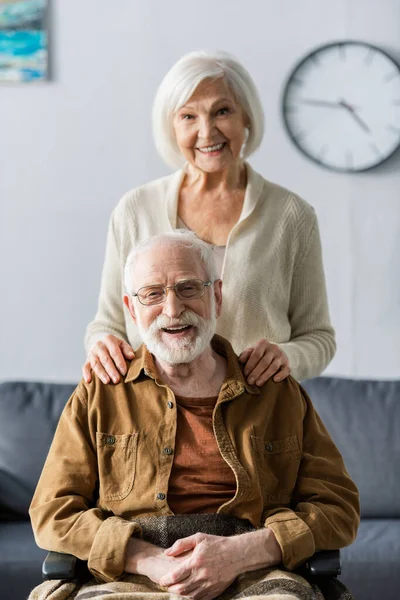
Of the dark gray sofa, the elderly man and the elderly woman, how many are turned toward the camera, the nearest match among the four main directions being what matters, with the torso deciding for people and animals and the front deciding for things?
3

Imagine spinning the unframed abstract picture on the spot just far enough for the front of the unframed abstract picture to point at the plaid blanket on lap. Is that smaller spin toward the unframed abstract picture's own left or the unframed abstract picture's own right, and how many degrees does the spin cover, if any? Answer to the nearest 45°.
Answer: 0° — it already faces it

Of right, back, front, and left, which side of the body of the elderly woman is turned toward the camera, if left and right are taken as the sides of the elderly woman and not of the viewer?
front

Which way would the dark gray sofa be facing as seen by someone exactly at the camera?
facing the viewer
